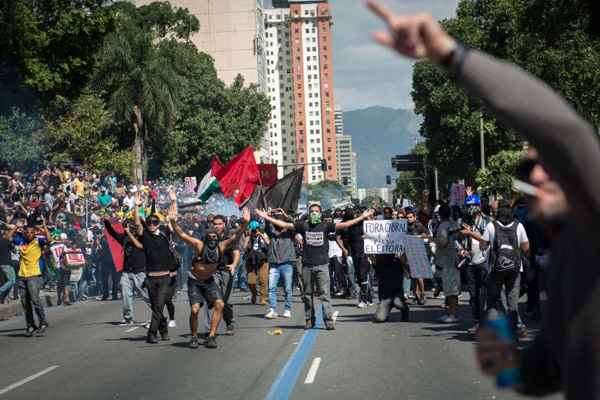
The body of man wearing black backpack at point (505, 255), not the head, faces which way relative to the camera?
away from the camera

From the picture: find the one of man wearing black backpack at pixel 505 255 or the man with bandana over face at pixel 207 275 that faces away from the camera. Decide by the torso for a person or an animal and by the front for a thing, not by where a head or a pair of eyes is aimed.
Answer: the man wearing black backpack

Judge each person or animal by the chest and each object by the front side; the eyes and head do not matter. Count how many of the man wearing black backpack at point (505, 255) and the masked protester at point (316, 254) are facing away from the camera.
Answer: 1

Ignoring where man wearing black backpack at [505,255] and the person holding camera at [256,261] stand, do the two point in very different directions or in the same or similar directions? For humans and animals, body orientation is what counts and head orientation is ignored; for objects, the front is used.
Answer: very different directions
